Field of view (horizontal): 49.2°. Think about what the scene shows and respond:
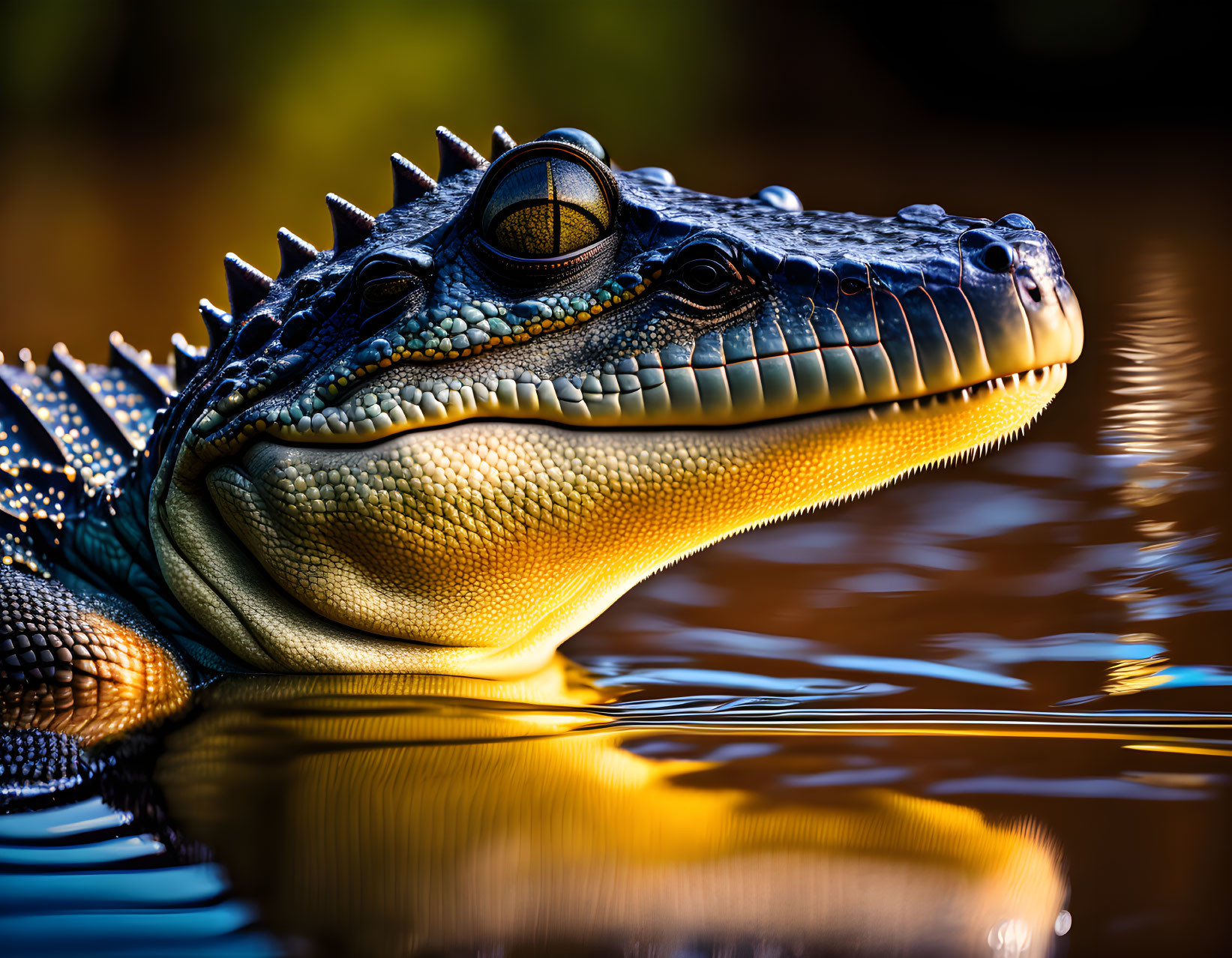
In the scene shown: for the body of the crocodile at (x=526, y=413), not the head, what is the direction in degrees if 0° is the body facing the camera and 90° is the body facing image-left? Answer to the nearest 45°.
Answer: approximately 270°
